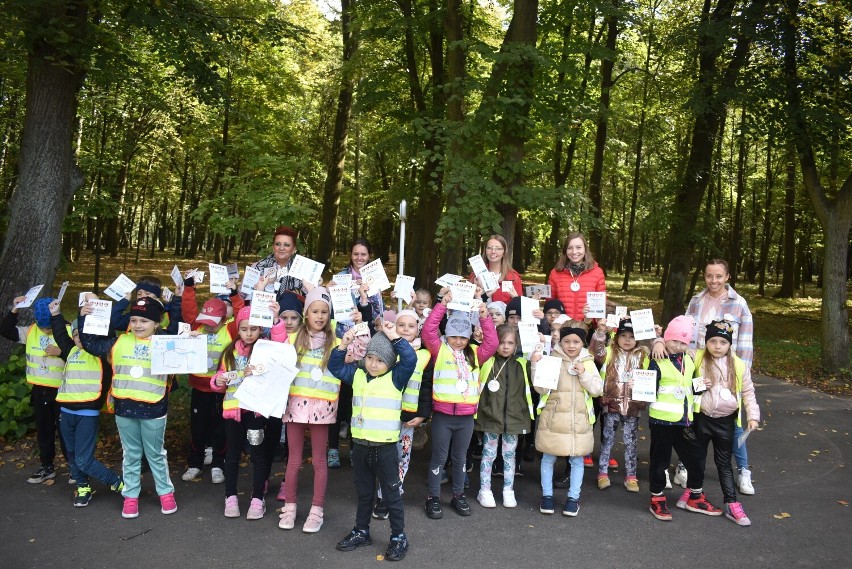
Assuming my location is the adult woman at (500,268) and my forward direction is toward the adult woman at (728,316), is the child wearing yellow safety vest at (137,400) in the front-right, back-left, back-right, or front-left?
back-right

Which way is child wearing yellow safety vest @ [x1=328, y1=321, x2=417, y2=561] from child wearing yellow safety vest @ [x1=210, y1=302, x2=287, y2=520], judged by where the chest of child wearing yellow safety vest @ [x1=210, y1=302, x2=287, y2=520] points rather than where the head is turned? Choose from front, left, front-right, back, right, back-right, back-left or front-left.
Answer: front-left

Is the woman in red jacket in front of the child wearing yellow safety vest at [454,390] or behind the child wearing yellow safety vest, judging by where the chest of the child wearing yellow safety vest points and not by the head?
behind

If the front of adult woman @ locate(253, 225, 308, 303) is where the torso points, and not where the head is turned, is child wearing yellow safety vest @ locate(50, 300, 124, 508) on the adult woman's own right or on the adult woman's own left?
on the adult woman's own right

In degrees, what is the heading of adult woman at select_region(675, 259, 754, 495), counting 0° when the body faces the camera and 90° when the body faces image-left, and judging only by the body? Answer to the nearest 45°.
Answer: approximately 0°

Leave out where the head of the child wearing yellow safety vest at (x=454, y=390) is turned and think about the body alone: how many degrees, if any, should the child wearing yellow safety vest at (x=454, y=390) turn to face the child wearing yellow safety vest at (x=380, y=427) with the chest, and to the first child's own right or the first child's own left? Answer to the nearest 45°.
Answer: approximately 45° to the first child's own right

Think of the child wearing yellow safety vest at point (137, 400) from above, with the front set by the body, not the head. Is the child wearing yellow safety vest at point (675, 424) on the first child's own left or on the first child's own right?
on the first child's own left

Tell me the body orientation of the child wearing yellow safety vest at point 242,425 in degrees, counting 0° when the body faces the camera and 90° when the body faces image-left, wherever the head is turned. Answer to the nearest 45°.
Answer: approximately 0°

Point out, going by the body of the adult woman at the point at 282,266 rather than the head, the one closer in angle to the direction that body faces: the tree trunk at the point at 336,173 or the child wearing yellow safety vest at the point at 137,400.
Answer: the child wearing yellow safety vest
